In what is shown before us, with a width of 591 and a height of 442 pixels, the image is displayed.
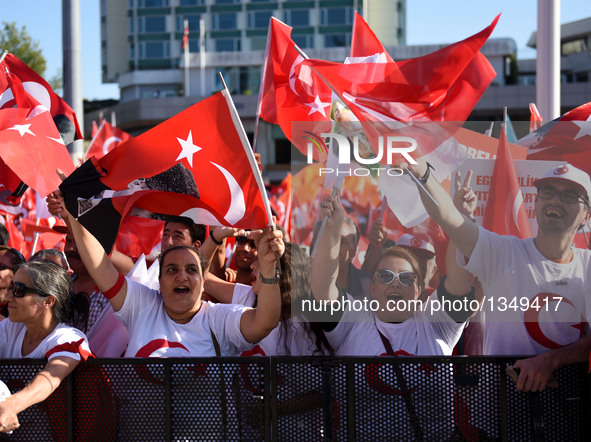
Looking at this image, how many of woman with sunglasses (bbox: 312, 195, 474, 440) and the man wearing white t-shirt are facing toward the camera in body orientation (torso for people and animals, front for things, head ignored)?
2

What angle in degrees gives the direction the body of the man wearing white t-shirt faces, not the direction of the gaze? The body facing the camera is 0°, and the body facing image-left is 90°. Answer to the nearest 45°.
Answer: approximately 0°

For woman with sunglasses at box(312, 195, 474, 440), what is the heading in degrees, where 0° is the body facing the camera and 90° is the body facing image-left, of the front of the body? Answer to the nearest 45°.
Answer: approximately 0°

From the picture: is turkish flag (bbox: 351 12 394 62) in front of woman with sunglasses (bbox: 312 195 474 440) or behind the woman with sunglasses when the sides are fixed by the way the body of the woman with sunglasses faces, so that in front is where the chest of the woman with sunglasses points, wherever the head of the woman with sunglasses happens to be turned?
behind

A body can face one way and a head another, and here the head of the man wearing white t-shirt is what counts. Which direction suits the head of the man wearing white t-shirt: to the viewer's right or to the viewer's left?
to the viewer's left
